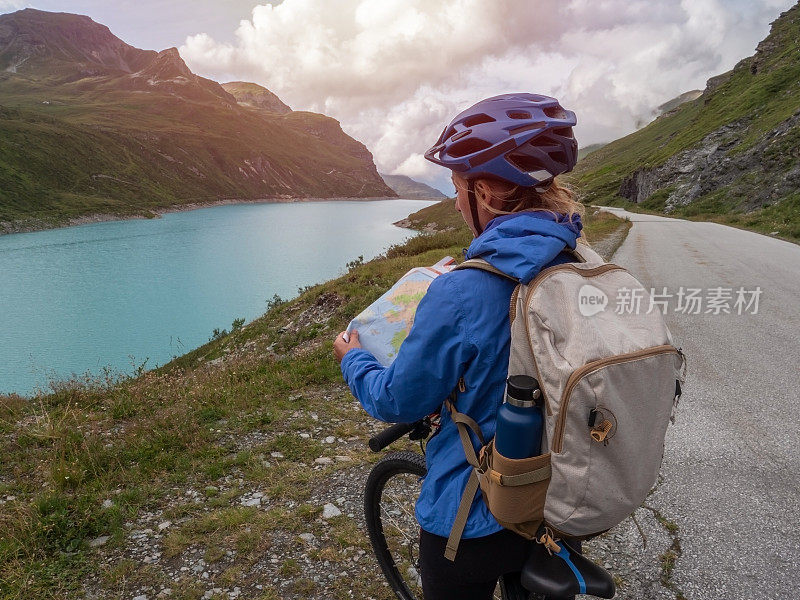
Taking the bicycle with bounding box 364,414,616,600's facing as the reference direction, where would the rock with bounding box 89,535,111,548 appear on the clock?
The rock is roughly at 11 o'clock from the bicycle.

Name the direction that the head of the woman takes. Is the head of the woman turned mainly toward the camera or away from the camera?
away from the camera

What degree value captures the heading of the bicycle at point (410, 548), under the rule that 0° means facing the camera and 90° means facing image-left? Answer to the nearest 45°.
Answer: approximately 135°

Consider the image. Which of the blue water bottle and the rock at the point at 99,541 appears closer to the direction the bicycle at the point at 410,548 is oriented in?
the rock

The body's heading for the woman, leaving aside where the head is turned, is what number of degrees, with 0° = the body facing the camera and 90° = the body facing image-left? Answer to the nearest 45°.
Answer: approximately 135°

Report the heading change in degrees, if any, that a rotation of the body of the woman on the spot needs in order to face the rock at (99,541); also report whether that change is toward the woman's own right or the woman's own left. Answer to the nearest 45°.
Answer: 0° — they already face it
